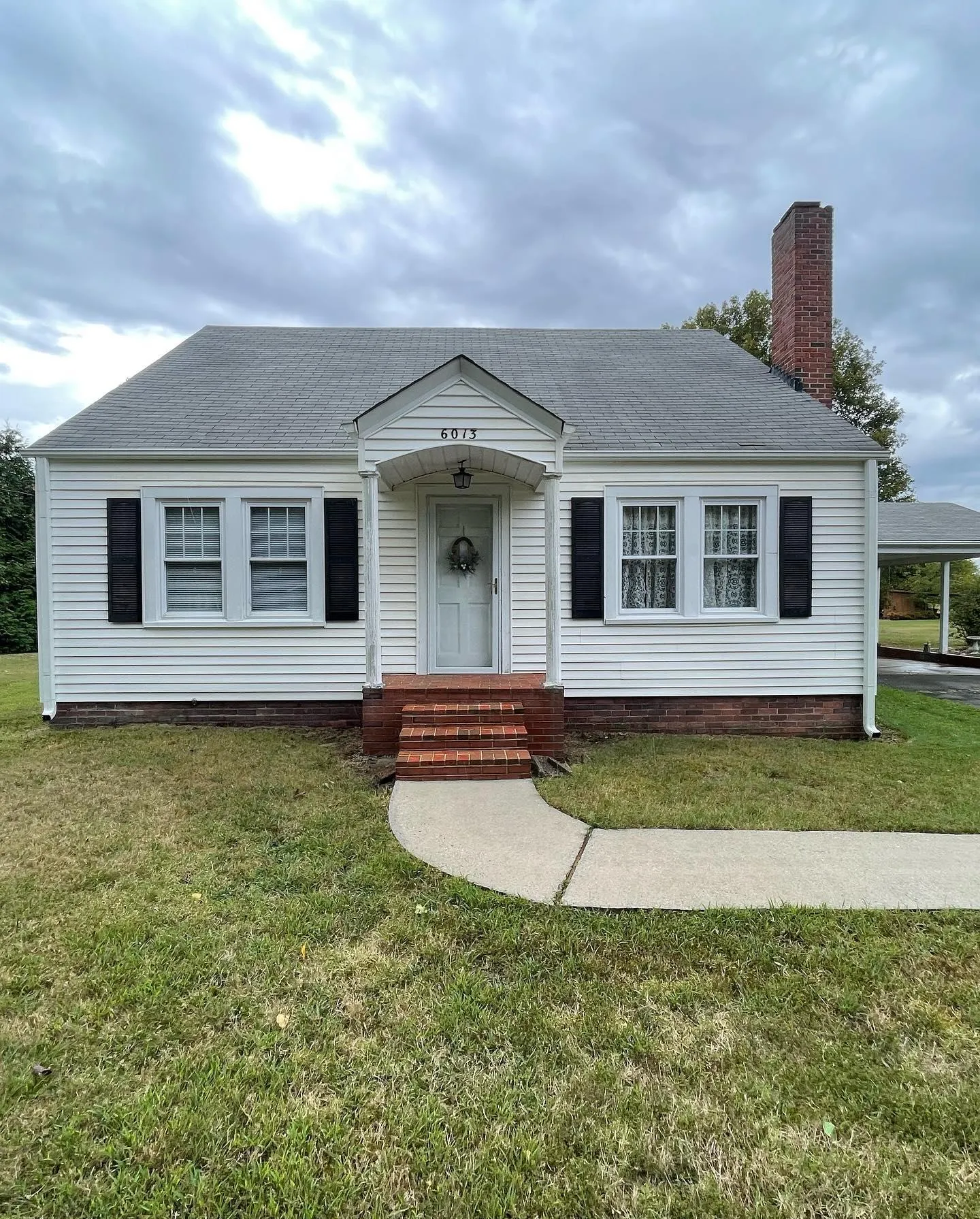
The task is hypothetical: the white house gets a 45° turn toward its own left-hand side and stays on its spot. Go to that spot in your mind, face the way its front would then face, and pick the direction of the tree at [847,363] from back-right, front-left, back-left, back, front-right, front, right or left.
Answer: left

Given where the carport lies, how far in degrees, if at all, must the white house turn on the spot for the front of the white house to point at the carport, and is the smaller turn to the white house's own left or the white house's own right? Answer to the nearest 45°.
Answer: approximately 135° to the white house's own left

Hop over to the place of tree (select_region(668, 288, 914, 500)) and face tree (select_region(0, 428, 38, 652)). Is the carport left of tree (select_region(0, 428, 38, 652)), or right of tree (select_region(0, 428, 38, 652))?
left

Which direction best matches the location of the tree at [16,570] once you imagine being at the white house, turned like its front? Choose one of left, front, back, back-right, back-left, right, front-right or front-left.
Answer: back-right

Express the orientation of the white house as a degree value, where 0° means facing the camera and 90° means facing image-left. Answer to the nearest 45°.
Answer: approximately 0°

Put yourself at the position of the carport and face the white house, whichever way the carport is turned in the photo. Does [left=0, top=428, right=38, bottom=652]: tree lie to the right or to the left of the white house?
right
